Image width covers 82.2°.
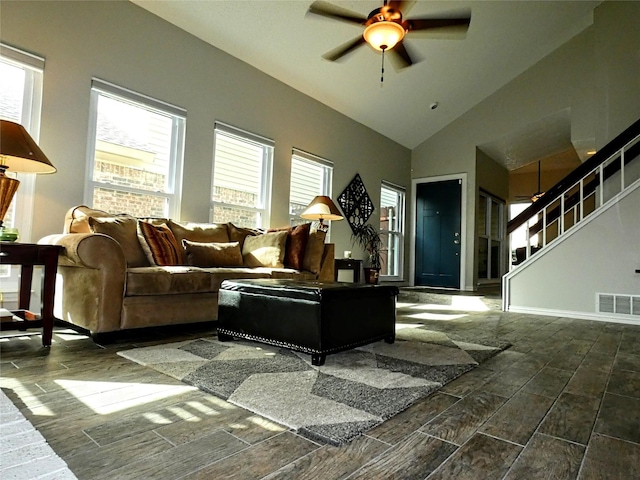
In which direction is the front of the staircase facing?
to the viewer's left

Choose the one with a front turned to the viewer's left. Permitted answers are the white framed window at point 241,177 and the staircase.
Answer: the staircase

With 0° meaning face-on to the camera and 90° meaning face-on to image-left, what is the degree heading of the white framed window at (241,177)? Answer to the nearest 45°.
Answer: approximately 315°

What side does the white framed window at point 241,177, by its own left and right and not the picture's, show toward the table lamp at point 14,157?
right

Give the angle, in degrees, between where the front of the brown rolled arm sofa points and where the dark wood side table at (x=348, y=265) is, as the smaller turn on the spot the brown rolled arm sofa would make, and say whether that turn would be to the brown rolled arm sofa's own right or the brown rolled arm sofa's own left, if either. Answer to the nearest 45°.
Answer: approximately 90° to the brown rolled arm sofa's own left

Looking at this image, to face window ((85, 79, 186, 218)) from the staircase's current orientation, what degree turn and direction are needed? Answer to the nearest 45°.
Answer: approximately 45° to its left

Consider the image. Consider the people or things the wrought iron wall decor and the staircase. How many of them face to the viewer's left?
1

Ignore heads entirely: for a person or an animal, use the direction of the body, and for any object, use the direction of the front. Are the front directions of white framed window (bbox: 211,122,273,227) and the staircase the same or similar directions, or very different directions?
very different directions

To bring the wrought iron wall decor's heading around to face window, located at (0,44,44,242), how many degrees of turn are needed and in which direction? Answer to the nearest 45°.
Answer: approximately 90° to its right

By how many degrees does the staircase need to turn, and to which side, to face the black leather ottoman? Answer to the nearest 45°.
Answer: approximately 45° to its left

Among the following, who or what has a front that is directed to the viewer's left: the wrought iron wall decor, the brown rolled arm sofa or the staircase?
the staircase

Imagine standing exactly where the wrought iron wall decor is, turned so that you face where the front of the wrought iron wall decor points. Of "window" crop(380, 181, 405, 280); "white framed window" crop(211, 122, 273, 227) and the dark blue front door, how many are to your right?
1

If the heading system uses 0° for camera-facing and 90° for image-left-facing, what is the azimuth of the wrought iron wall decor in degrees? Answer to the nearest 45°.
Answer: approximately 315°
